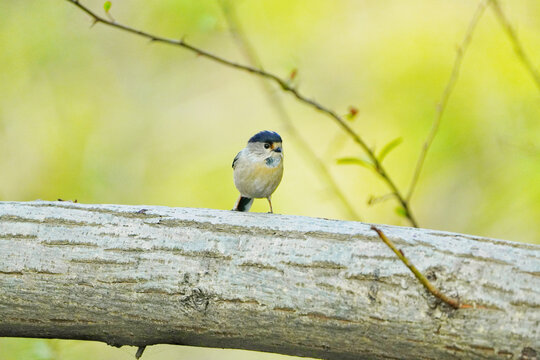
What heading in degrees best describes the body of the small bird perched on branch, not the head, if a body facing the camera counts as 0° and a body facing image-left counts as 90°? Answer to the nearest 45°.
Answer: approximately 315°
